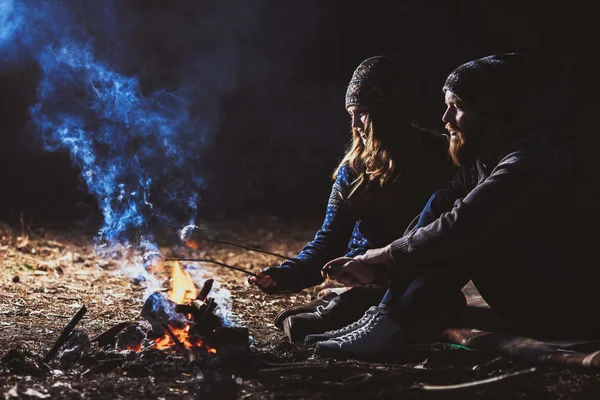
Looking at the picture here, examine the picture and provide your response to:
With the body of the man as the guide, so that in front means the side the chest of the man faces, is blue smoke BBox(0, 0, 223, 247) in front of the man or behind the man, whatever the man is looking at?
in front

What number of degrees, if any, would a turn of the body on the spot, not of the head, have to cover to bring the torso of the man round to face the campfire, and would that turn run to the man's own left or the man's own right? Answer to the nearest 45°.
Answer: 0° — they already face it

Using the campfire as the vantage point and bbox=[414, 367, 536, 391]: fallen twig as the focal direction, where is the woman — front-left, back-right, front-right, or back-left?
front-left

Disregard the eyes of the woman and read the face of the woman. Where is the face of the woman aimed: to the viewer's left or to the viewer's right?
to the viewer's left

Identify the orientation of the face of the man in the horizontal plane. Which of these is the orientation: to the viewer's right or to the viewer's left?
to the viewer's left

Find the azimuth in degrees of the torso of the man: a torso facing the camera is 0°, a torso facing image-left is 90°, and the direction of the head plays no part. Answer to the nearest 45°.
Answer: approximately 90°

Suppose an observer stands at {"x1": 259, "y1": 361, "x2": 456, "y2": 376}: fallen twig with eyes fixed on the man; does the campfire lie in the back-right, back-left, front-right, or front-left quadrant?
back-left
